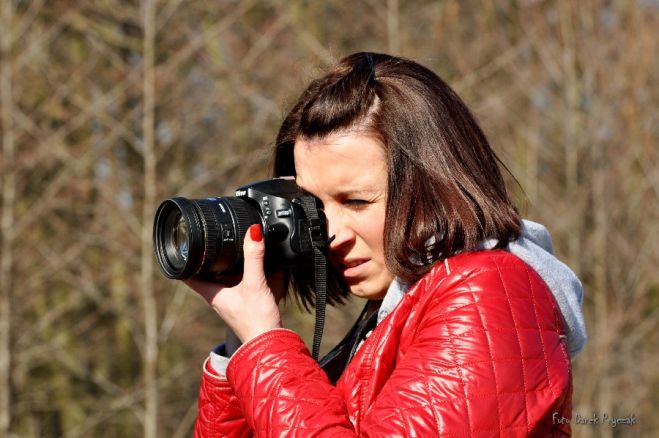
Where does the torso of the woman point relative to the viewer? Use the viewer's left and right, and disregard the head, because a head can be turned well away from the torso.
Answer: facing to the left of the viewer

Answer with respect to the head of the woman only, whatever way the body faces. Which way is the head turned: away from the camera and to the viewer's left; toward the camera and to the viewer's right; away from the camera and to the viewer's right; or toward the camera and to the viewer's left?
toward the camera and to the viewer's left
